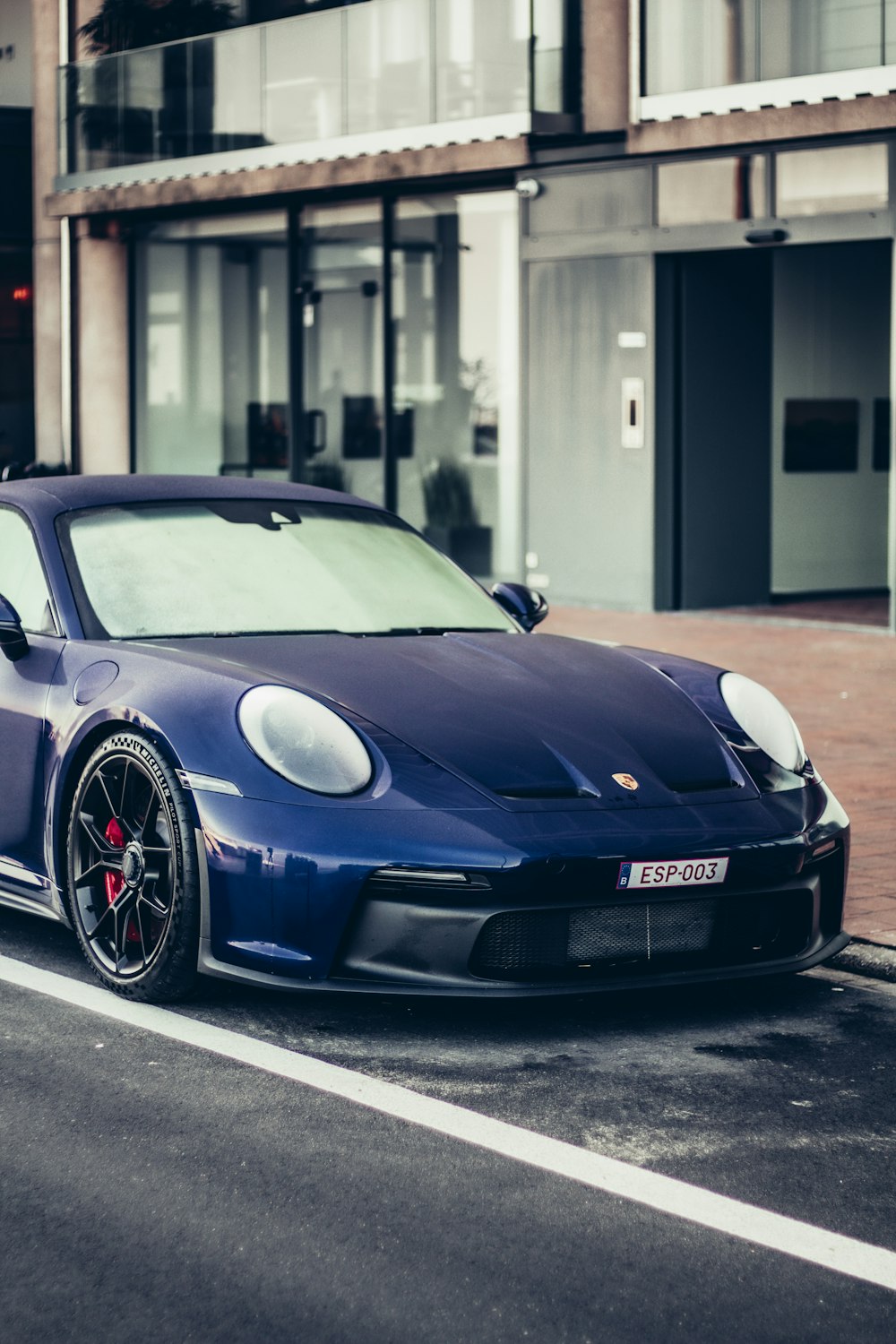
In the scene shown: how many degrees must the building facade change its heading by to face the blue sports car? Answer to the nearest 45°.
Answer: approximately 45° to its left

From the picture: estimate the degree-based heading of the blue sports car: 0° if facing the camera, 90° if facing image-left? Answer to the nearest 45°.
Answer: approximately 315°

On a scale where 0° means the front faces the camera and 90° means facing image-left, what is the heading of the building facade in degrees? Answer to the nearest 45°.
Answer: approximately 45°

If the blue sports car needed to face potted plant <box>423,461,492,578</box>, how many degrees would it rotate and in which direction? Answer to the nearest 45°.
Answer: approximately 135° to its left

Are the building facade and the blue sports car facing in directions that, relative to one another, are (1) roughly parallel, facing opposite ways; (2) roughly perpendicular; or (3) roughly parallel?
roughly perpendicular

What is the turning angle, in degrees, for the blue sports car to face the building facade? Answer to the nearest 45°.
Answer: approximately 135° to its left
